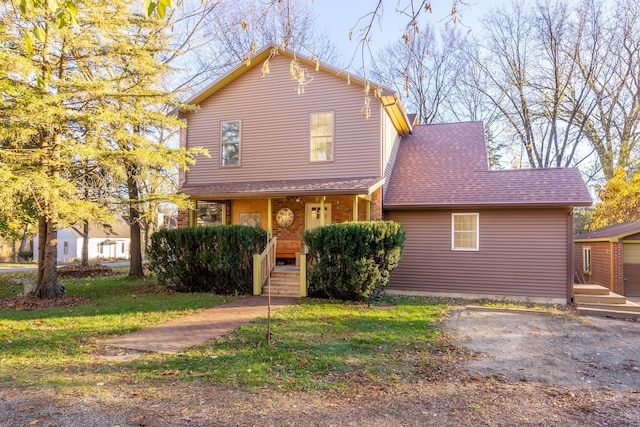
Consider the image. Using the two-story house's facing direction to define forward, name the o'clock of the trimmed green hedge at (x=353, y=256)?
The trimmed green hedge is roughly at 12 o'clock from the two-story house.

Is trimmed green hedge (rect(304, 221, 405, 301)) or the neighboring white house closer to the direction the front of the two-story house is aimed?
the trimmed green hedge

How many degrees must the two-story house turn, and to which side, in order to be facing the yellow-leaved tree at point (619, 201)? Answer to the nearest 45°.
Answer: approximately 135° to its left

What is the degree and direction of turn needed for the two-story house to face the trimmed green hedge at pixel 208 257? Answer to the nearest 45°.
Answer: approximately 45° to its right

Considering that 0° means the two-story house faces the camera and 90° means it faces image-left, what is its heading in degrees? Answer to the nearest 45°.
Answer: approximately 0°

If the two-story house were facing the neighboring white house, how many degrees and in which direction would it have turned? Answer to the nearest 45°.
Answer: approximately 135° to its right

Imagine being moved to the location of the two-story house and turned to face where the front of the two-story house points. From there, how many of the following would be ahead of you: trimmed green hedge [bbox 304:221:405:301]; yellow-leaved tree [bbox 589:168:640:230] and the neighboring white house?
1
